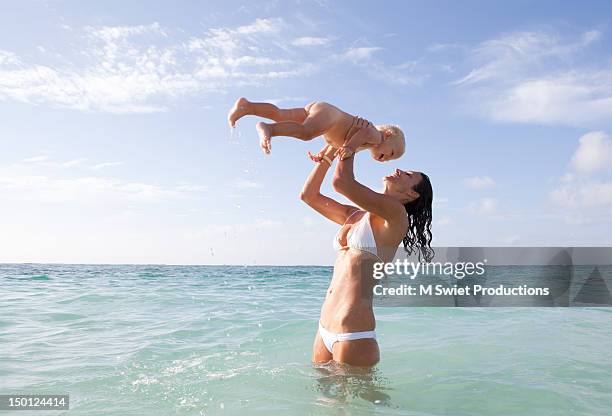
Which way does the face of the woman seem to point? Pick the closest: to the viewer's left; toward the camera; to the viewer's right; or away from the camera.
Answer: to the viewer's left

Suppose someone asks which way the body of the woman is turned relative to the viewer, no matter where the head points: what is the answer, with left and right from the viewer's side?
facing the viewer and to the left of the viewer
